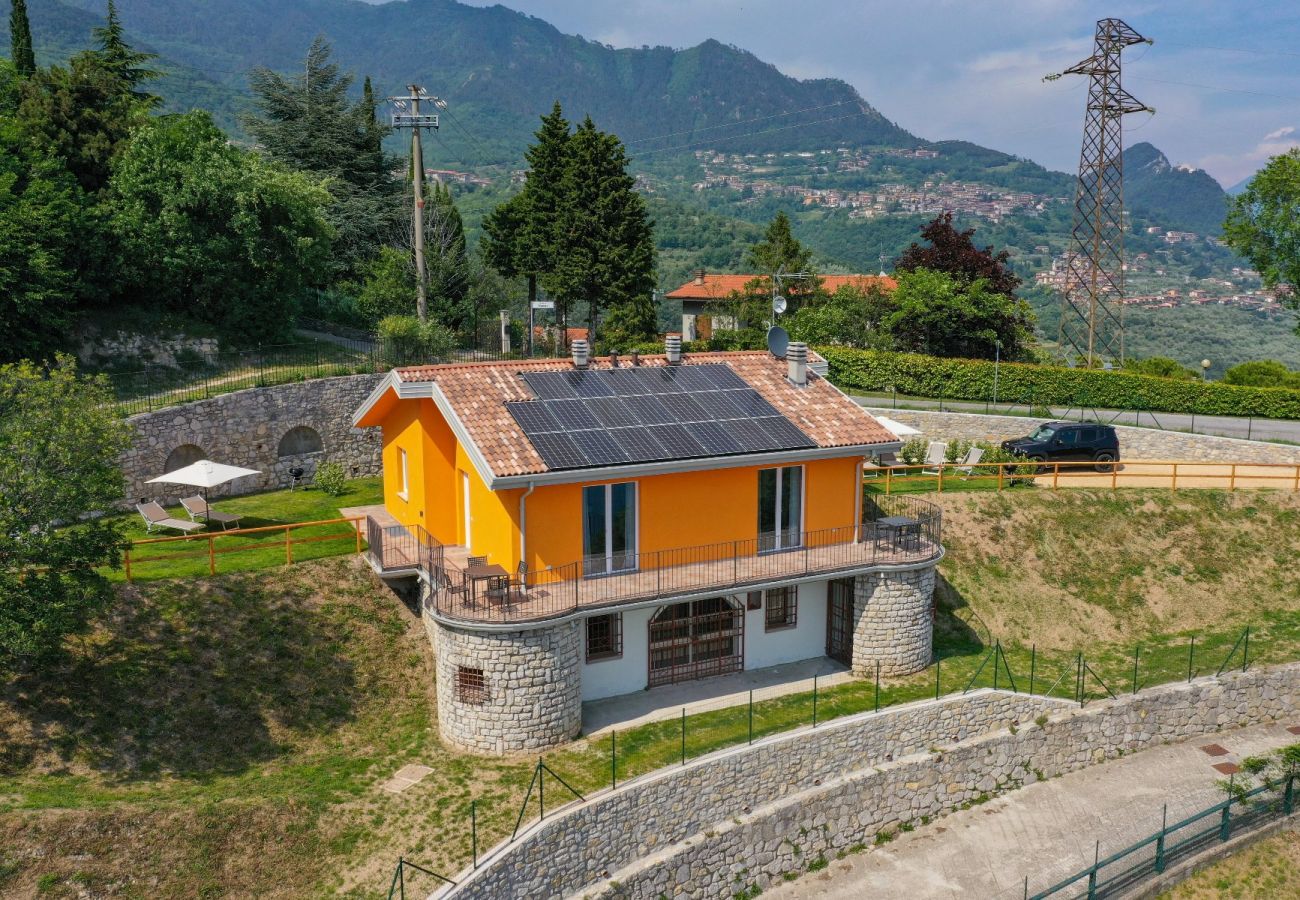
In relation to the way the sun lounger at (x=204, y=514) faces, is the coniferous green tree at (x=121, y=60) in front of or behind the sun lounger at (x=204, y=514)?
behind

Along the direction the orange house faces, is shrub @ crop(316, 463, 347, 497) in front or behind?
behind

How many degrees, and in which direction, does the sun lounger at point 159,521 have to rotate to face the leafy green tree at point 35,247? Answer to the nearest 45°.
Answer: approximately 135° to its left

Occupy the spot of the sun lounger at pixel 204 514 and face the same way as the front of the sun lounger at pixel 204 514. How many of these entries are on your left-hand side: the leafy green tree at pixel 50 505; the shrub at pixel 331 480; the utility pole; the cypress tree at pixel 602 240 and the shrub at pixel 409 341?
4

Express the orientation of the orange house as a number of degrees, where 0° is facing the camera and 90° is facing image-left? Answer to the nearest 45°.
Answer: approximately 315°

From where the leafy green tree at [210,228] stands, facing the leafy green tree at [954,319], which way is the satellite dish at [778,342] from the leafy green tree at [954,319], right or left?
right

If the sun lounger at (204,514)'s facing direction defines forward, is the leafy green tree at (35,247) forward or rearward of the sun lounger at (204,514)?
rearward

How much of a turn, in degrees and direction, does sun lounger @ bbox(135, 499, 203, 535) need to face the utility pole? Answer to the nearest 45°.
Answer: approximately 90° to its left

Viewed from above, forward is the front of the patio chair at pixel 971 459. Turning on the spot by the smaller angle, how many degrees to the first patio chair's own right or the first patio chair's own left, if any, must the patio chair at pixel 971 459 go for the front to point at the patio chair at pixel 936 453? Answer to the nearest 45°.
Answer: approximately 45° to the first patio chair's own right

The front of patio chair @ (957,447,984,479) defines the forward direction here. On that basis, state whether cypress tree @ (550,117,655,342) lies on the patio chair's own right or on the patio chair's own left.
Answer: on the patio chair's own right
